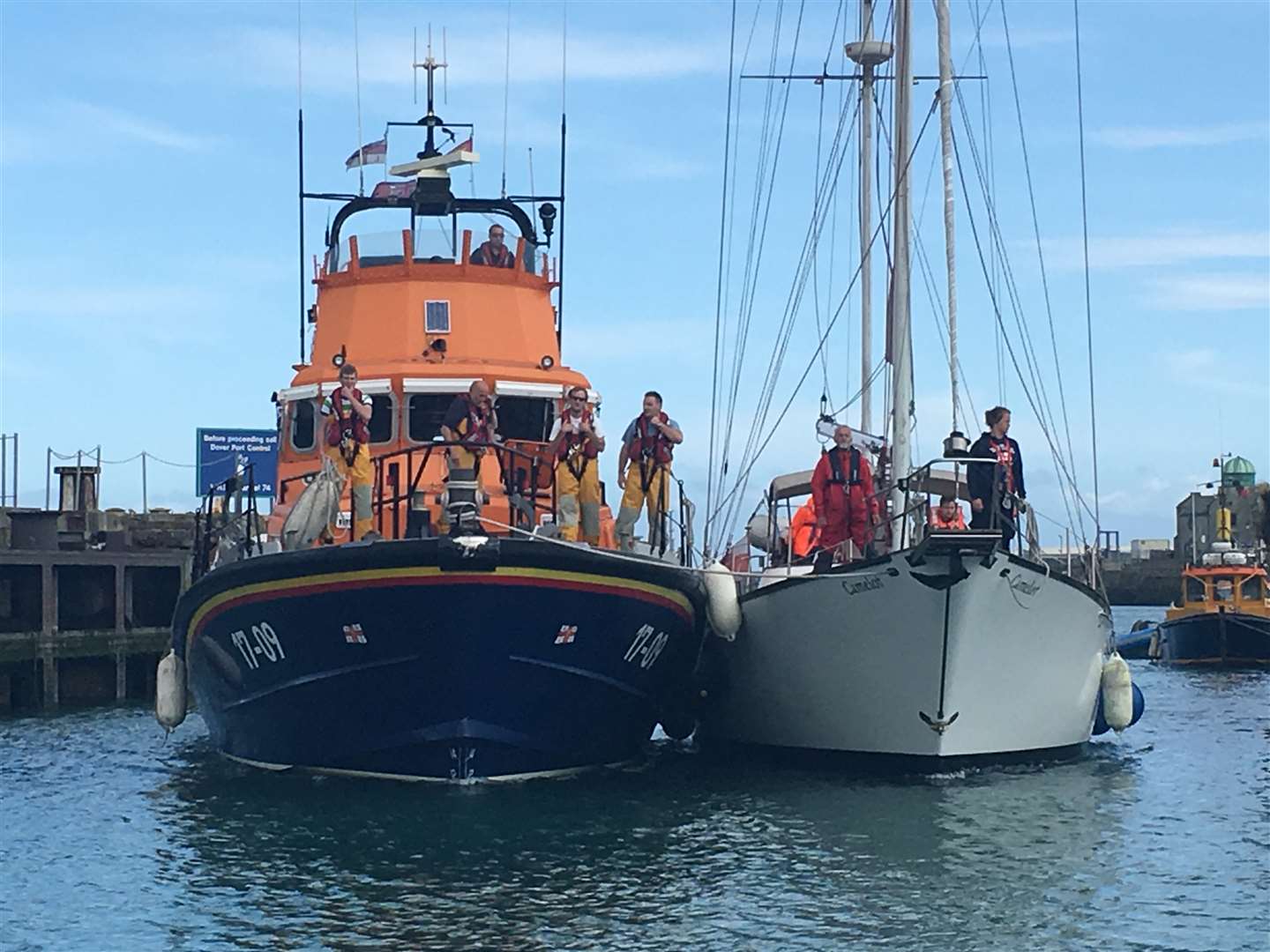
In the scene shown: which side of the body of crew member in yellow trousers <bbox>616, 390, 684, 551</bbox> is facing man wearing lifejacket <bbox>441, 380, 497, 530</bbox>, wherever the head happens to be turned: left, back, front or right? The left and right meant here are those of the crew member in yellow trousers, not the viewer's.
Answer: right

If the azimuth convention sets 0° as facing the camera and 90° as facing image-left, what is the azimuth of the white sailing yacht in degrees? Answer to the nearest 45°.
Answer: approximately 0°

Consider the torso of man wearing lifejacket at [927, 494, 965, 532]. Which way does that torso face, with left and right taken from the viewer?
facing the viewer

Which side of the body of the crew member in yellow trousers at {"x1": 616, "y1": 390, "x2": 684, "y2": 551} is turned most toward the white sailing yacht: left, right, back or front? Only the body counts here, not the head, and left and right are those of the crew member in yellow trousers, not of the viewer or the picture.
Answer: left

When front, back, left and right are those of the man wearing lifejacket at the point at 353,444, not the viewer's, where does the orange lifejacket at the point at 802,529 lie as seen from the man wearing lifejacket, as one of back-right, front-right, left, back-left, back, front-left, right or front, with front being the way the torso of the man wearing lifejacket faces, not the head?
back-left

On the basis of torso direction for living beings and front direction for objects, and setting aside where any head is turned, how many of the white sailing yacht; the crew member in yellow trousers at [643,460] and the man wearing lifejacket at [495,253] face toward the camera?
3

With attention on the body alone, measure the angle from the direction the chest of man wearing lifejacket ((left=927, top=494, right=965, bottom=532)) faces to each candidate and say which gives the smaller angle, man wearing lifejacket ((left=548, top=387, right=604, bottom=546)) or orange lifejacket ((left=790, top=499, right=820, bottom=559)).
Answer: the man wearing lifejacket

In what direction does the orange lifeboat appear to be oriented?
toward the camera

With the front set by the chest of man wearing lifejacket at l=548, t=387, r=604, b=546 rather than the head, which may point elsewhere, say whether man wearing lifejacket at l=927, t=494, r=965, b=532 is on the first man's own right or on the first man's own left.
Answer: on the first man's own left

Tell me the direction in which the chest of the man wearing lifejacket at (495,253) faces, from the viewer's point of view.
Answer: toward the camera
